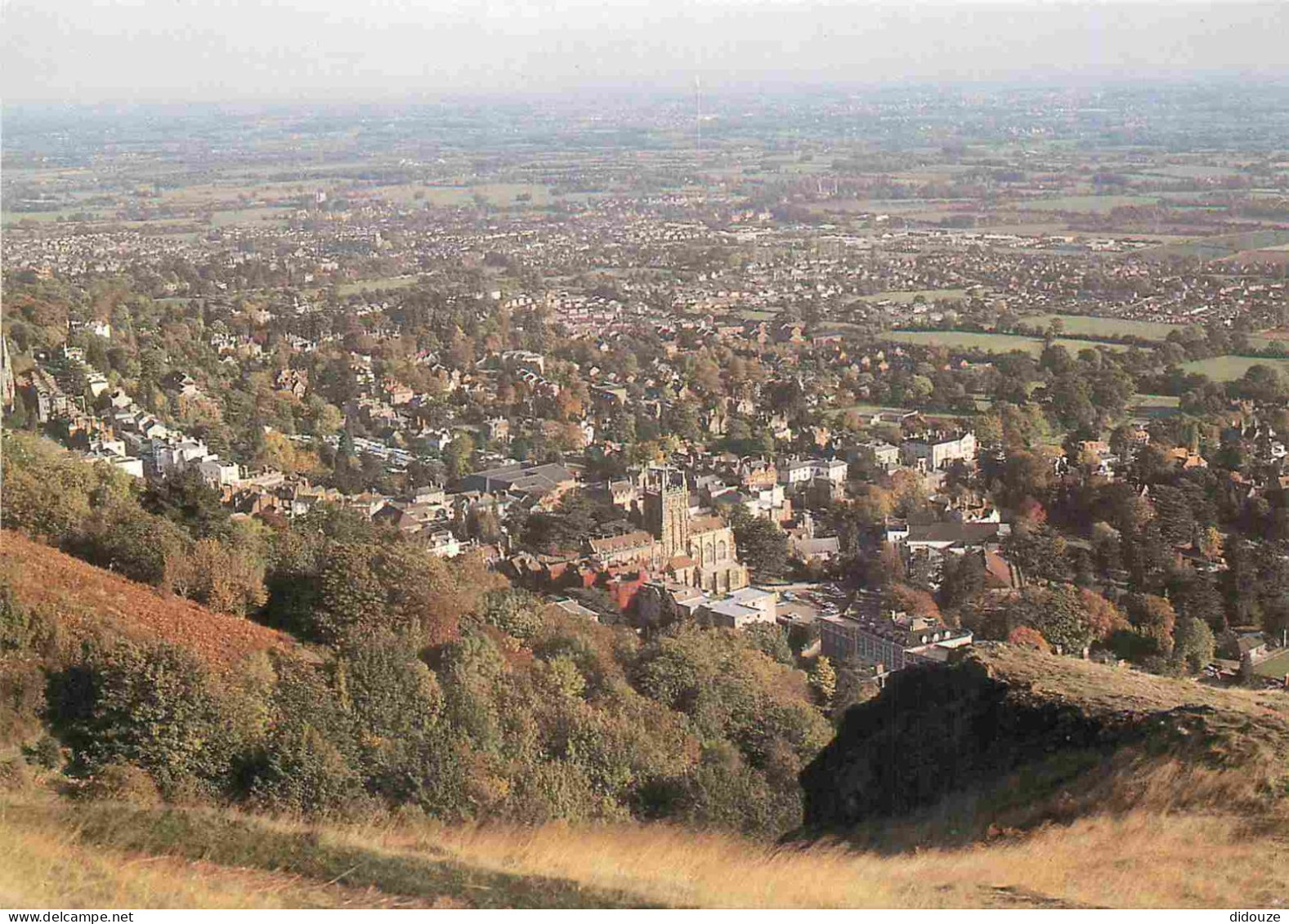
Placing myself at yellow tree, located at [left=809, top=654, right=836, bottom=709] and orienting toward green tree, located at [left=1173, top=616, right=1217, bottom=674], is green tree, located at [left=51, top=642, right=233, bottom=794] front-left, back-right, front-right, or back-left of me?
back-right

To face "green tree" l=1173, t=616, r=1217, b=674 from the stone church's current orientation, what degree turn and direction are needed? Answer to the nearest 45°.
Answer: approximately 90° to its left

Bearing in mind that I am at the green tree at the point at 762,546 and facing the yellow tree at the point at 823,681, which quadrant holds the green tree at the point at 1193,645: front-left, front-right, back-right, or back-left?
front-left

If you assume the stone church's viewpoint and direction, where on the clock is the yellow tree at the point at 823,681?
The yellow tree is roughly at 10 o'clock from the stone church.

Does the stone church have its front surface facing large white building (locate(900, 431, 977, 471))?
no

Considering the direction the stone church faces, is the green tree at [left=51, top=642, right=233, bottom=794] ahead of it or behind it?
ahead

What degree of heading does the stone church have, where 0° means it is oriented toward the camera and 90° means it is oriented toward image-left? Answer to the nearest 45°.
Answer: approximately 45°

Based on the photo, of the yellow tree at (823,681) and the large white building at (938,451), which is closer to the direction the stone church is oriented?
the yellow tree
